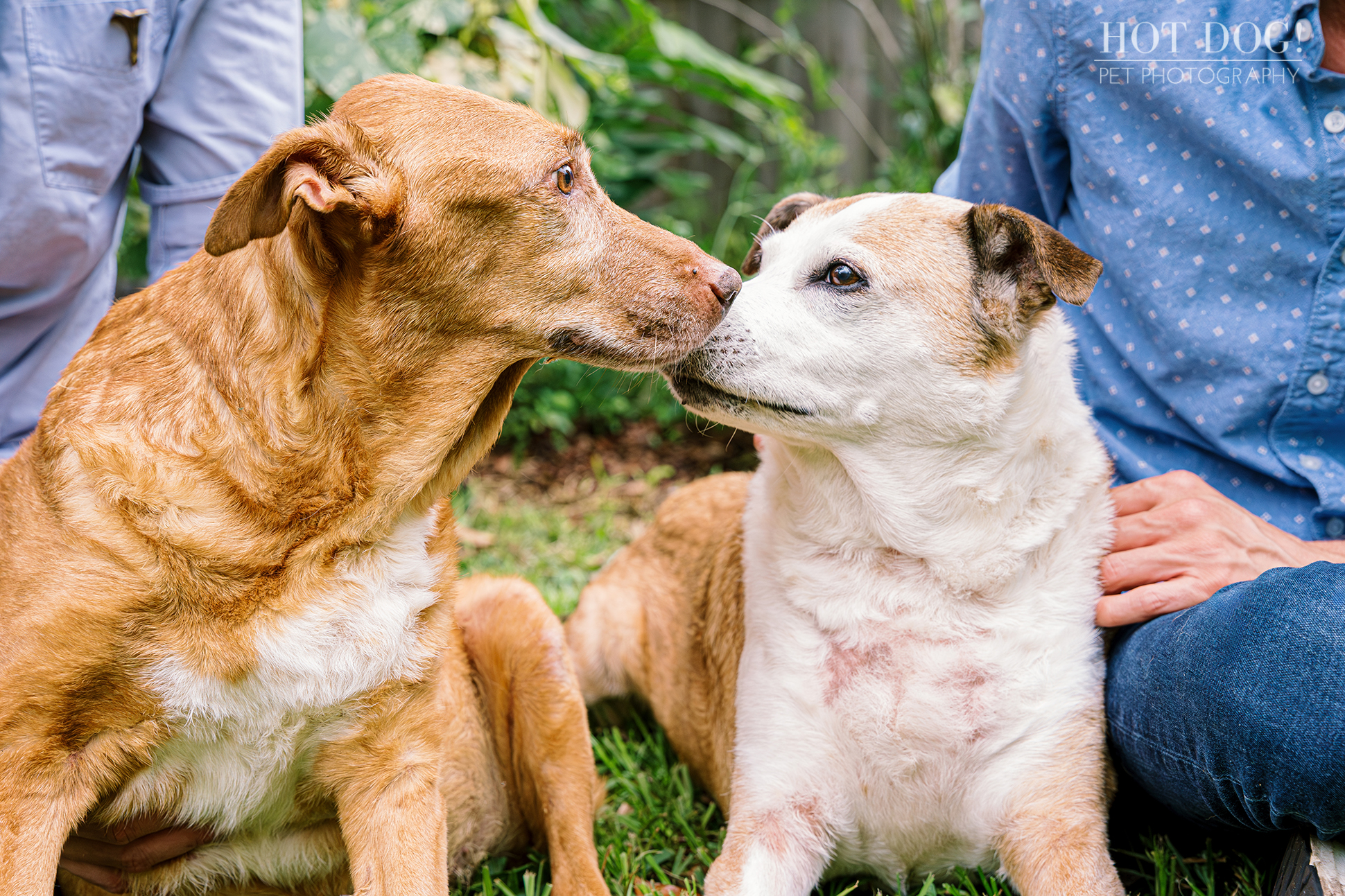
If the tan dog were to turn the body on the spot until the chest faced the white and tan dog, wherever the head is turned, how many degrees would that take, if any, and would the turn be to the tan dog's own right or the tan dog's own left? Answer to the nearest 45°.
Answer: approximately 90° to the tan dog's own left

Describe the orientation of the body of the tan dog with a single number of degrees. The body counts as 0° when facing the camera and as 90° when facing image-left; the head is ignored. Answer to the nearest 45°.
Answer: approximately 0°
